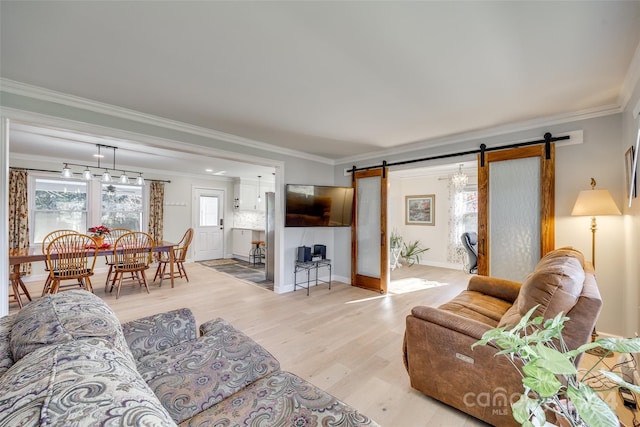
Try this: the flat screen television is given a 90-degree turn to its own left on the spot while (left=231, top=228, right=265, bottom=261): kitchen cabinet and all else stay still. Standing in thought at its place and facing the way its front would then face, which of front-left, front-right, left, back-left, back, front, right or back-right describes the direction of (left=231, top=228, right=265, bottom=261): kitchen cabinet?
back-left

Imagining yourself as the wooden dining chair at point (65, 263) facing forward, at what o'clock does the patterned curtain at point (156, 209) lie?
The patterned curtain is roughly at 1 o'clock from the wooden dining chair.

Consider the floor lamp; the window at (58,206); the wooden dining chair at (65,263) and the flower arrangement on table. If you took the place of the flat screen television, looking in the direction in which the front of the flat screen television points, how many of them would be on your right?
3

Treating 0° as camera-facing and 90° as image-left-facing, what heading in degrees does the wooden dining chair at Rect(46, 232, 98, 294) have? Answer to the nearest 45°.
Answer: approximately 180°

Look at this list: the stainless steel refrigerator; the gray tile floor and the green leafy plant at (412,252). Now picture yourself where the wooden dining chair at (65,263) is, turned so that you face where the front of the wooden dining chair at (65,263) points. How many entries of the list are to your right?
3

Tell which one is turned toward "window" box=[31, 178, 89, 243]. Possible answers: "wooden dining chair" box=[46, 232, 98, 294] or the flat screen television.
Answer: the wooden dining chair

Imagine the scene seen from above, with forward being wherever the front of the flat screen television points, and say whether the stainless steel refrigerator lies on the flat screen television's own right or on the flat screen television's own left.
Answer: on the flat screen television's own right

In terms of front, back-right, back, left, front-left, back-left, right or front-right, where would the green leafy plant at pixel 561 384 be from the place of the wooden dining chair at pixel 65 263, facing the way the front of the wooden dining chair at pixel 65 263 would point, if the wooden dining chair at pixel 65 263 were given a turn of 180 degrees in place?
front

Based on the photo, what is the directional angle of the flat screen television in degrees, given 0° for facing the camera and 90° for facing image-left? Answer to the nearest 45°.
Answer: approximately 0°

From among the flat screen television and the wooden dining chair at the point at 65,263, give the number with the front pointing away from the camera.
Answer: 1

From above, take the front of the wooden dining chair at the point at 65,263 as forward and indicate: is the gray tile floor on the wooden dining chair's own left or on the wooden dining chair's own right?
on the wooden dining chair's own right

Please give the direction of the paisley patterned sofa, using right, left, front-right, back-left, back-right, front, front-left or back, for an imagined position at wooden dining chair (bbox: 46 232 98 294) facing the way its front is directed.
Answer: back

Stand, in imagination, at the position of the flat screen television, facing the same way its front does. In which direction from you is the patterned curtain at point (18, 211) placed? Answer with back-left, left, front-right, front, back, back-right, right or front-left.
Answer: right
